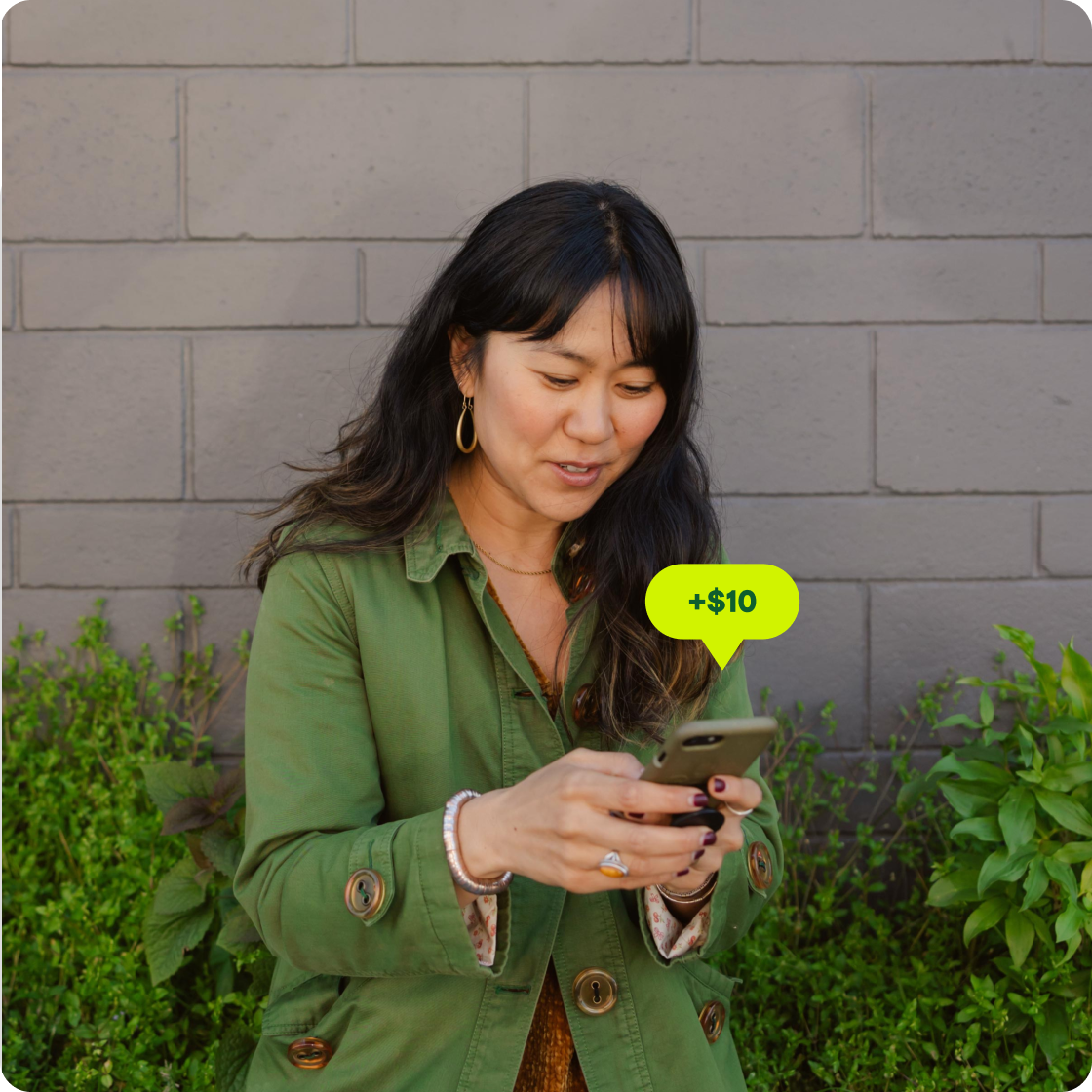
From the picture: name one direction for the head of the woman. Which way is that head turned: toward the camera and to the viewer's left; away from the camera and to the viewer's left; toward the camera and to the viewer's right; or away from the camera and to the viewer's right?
toward the camera and to the viewer's right

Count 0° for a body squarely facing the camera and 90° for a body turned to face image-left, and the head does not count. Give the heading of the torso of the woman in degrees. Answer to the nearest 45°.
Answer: approximately 315°

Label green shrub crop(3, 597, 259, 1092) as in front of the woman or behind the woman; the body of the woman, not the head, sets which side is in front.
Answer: behind

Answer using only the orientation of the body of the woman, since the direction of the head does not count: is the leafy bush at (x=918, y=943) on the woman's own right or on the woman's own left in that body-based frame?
on the woman's own left
